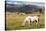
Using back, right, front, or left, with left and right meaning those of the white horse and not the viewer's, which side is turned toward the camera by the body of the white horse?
left
